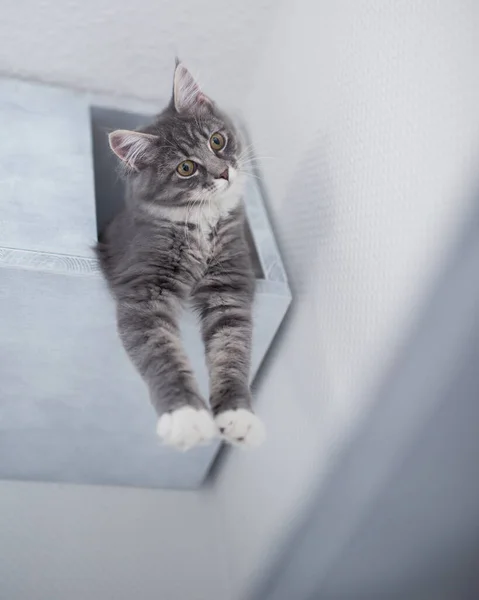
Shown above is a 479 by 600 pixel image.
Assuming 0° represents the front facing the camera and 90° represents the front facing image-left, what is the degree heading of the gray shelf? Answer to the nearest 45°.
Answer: approximately 315°
